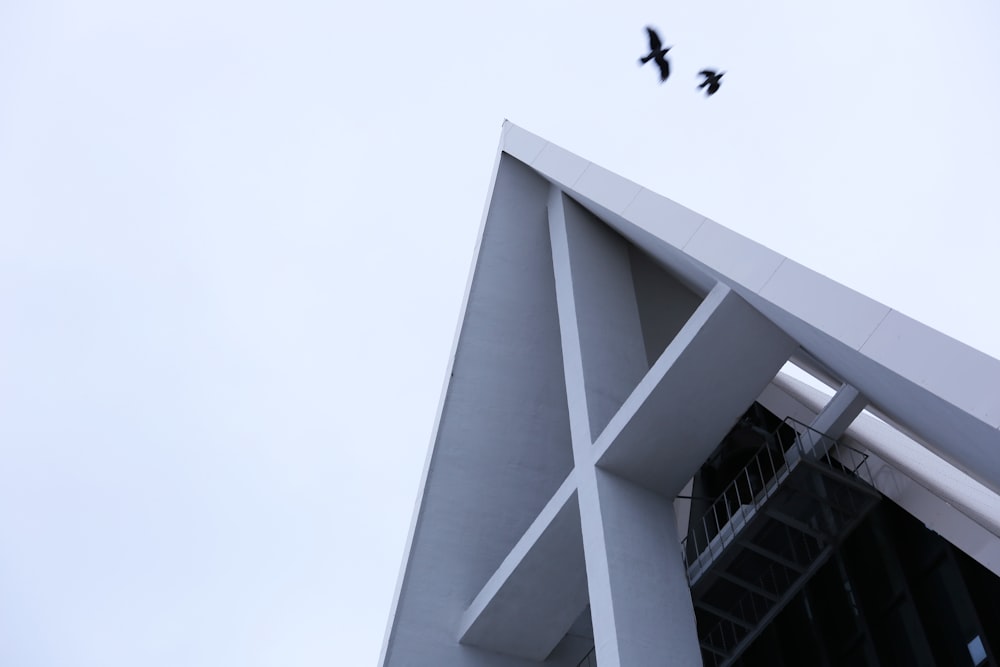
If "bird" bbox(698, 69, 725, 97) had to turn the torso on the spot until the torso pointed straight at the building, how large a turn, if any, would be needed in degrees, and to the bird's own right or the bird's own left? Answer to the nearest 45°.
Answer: approximately 135° to the bird's own left
